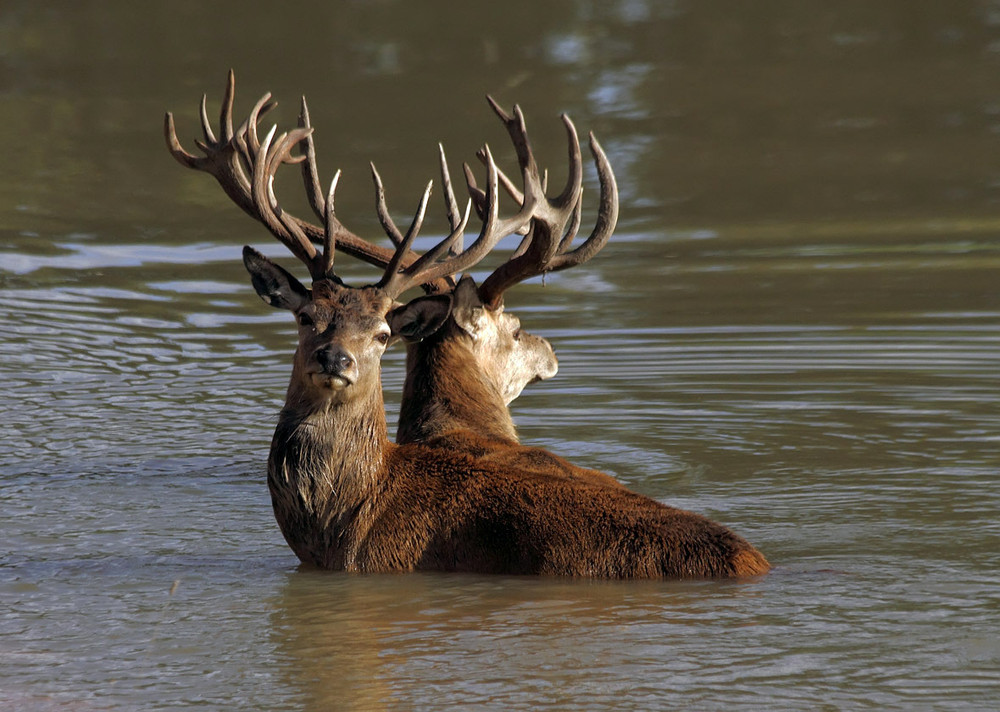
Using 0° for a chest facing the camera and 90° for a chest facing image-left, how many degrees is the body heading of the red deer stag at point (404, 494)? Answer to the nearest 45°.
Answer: approximately 90°
